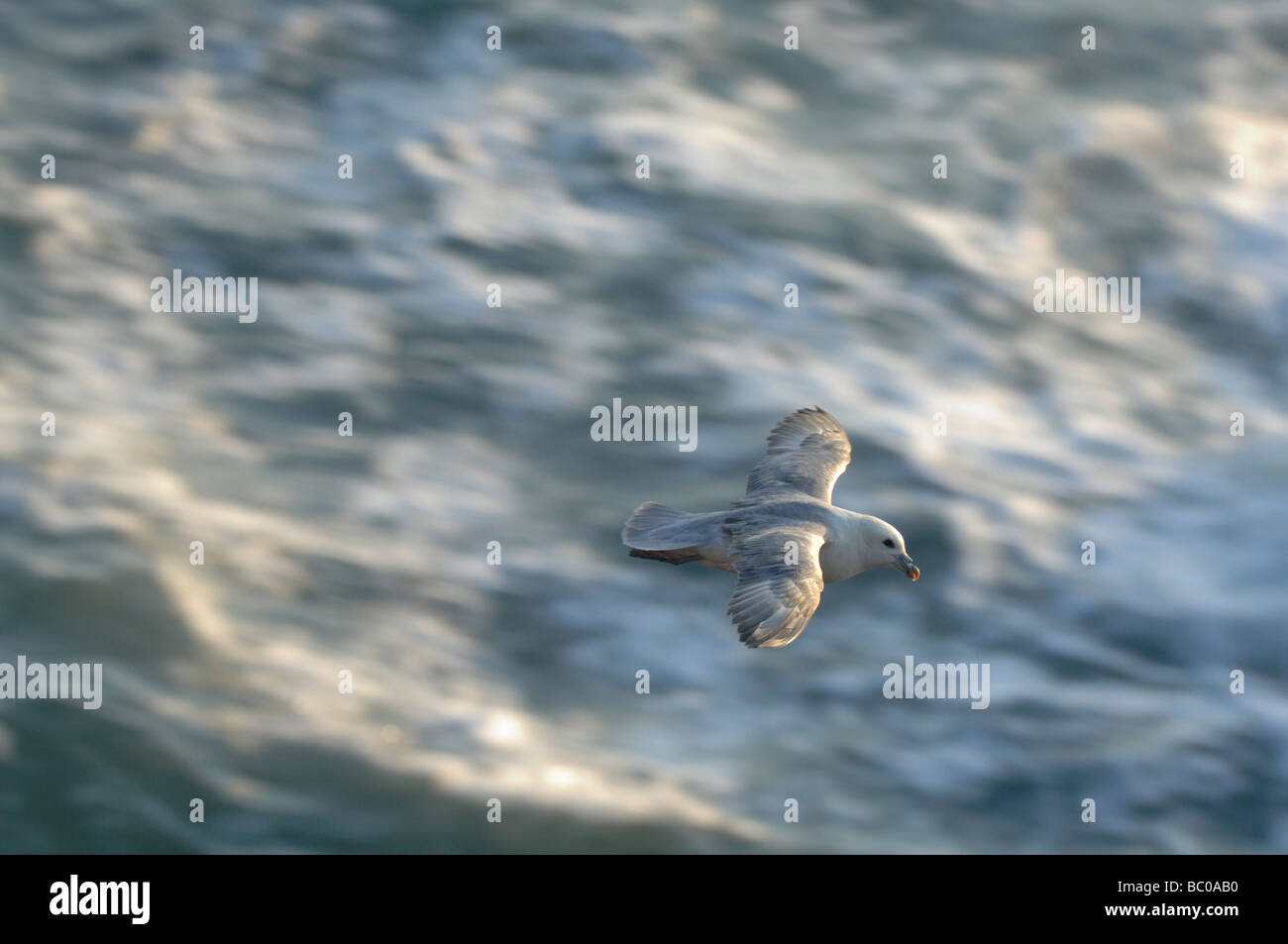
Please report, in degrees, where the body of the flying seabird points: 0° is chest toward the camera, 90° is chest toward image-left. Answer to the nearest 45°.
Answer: approximately 270°
